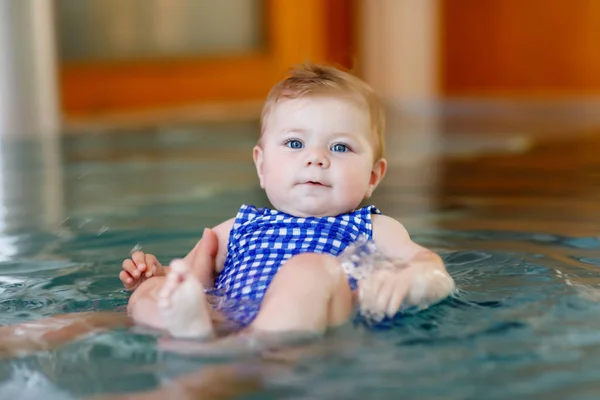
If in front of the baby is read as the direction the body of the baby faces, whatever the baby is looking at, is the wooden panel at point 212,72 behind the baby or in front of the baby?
behind

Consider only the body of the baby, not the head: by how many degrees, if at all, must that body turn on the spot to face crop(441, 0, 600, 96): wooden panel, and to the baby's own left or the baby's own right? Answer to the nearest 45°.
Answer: approximately 180°

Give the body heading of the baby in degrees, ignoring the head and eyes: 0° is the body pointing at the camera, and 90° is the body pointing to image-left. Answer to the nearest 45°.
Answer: approximately 0°
